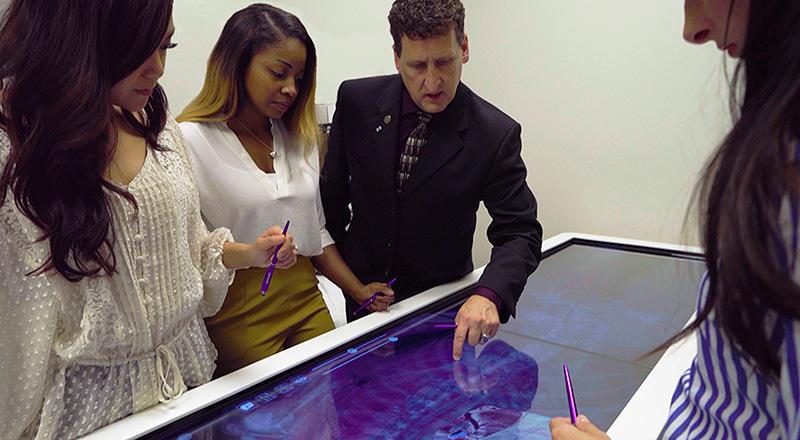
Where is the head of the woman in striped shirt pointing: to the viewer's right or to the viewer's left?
to the viewer's left

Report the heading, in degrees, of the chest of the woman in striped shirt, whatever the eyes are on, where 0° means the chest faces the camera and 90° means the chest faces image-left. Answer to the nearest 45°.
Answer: approximately 90°

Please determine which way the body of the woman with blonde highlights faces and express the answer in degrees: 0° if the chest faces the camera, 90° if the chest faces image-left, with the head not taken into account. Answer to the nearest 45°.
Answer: approximately 315°

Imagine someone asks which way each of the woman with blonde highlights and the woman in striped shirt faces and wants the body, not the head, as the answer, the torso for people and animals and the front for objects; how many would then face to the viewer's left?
1

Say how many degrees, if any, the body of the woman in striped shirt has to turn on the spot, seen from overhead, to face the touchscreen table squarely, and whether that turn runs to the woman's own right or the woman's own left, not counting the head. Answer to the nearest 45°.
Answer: approximately 45° to the woman's own right

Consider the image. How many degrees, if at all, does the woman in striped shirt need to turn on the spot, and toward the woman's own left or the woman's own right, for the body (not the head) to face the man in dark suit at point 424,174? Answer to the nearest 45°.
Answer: approximately 45° to the woman's own right

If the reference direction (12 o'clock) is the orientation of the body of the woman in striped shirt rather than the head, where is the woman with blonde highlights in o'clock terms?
The woman with blonde highlights is roughly at 1 o'clock from the woman in striped shirt.

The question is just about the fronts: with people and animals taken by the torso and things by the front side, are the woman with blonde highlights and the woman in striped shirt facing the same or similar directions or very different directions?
very different directions
